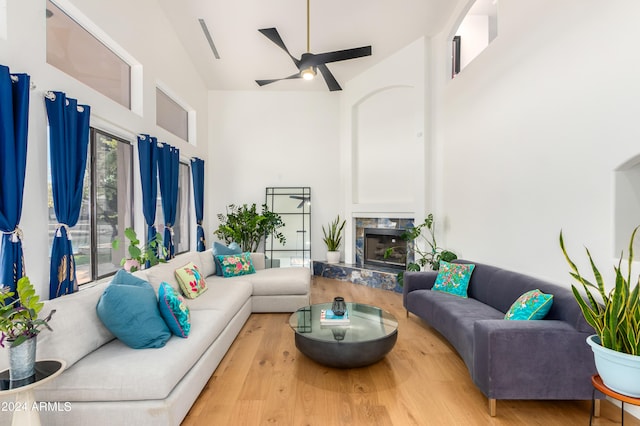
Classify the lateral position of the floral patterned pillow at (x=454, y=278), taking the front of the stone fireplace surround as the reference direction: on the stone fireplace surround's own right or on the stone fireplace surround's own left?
on the stone fireplace surround's own left

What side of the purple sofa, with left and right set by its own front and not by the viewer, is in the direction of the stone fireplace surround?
right

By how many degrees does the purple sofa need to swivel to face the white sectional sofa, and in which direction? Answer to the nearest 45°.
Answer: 0° — it already faces it

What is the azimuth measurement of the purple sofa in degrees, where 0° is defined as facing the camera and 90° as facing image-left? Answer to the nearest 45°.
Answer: approximately 45°

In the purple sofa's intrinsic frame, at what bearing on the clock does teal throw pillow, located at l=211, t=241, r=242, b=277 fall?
The teal throw pillow is roughly at 2 o'clock from the purple sofa.

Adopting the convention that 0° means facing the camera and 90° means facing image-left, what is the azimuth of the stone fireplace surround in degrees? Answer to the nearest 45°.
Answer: approximately 45°

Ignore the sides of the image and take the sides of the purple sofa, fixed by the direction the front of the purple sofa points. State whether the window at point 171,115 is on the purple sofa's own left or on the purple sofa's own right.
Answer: on the purple sofa's own right
